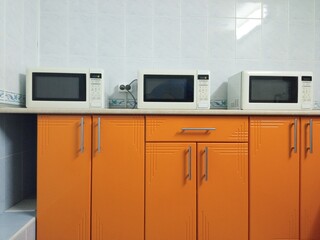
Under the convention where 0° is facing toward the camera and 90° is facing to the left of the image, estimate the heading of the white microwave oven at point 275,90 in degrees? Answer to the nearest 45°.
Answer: approximately 0°

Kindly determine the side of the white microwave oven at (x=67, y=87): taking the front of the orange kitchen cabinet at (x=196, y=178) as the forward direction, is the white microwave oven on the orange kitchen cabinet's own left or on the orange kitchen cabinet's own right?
on the orange kitchen cabinet's own right

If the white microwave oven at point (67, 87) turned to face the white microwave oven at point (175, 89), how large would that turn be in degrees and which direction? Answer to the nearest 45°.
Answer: approximately 90° to its left

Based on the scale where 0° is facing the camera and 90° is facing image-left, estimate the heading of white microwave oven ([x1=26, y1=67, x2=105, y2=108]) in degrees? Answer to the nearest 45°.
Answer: approximately 0°

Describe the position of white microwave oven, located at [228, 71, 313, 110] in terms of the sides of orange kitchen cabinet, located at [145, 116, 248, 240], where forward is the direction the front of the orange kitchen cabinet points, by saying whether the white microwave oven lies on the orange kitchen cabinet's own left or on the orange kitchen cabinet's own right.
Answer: on the orange kitchen cabinet's own left

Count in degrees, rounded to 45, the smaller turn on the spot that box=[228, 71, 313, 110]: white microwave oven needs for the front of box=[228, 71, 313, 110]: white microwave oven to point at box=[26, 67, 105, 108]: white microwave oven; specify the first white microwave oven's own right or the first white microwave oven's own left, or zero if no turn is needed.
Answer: approximately 45° to the first white microwave oven's own right

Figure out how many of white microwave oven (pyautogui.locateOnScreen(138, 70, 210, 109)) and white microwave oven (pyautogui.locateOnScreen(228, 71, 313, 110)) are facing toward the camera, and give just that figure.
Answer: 2

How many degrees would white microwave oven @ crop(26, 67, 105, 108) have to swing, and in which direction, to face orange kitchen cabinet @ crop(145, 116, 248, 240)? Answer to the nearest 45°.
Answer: approximately 45° to its left

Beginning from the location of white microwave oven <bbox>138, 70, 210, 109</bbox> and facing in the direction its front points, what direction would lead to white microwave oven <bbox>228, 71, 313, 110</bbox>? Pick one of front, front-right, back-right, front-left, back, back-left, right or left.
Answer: left

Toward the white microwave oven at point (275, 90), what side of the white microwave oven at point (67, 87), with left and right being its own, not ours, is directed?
left

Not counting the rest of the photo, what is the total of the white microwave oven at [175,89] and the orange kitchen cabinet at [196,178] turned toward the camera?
2
